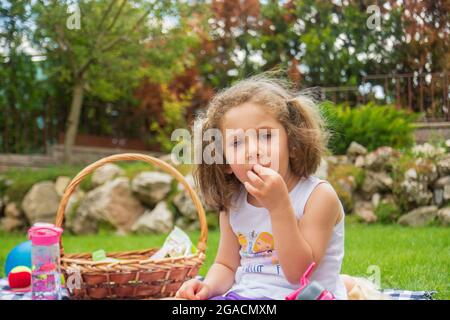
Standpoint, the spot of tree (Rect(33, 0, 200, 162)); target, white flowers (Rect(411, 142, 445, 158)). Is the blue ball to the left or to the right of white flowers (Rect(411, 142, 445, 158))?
right

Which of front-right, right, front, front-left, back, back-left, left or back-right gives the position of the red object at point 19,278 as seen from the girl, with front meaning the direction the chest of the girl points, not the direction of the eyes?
right

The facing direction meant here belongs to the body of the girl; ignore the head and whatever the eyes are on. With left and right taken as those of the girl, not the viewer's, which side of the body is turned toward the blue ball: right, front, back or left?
right

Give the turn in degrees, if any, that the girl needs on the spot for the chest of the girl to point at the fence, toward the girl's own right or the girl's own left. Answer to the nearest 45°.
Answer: approximately 135° to the girl's own right

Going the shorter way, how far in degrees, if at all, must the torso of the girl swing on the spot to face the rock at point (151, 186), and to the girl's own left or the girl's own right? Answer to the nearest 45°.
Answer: approximately 135° to the girl's own right

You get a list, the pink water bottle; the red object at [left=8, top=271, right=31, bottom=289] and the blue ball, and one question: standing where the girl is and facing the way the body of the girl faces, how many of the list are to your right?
3

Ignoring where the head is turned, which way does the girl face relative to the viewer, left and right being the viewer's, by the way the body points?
facing the viewer and to the left of the viewer

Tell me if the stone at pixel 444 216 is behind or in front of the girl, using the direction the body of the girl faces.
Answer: behind

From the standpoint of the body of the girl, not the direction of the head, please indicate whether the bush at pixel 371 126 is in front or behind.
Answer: behind
